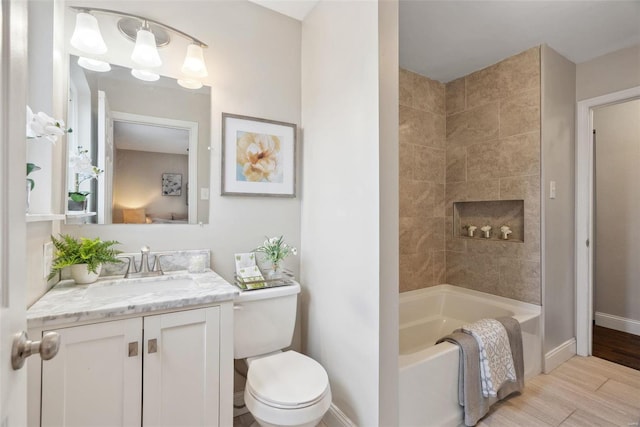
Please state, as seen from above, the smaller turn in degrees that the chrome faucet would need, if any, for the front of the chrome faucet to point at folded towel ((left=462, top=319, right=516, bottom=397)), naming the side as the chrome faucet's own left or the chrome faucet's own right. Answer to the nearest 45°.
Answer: approximately 45° to the chrome faucet's own left

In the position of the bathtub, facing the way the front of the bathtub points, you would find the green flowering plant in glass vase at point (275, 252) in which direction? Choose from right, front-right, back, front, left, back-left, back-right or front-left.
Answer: right

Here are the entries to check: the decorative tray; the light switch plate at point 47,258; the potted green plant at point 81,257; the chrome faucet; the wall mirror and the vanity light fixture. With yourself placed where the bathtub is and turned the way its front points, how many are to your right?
6

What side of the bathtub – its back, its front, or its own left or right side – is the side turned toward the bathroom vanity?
right

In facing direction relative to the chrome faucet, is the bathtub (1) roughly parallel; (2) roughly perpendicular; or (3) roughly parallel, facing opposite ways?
roughly parallel

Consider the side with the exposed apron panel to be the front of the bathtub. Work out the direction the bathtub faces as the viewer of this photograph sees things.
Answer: facing the viewer and to the right of the viewer

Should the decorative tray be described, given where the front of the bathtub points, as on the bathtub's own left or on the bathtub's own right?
on the bathtub's own right

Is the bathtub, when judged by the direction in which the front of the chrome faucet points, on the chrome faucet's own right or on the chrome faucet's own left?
on the chrome faucet's own left

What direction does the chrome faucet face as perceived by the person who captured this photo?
facing the viewer
